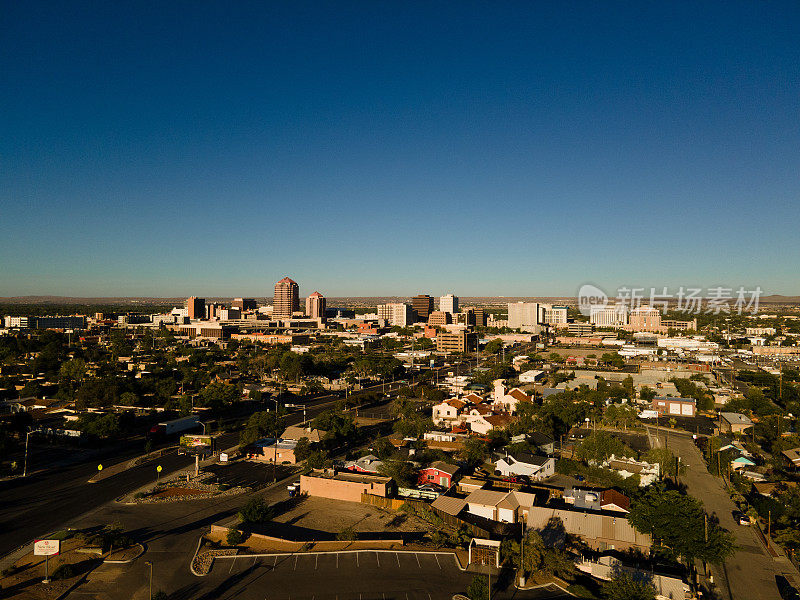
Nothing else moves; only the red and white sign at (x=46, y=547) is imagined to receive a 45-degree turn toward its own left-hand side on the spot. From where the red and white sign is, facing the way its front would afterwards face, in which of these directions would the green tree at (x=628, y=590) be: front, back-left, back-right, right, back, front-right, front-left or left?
front

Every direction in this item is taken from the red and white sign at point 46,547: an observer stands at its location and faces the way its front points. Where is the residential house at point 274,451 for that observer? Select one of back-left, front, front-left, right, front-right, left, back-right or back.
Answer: back-left

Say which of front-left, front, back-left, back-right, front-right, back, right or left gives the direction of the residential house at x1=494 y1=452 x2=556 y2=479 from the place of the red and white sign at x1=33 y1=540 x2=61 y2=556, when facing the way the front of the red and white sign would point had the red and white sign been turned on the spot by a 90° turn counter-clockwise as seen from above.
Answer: front

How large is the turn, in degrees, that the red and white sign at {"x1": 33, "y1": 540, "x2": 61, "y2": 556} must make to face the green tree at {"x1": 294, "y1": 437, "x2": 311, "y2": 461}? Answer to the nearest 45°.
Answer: approximately 135° to its left

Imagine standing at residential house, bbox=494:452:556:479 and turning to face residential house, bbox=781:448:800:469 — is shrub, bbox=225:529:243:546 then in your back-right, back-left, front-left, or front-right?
back-right

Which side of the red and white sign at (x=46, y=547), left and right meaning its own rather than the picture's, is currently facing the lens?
front

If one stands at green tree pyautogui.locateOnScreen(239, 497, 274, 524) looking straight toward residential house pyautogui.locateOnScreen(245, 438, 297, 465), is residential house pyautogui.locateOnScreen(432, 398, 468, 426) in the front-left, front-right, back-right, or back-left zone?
front-right

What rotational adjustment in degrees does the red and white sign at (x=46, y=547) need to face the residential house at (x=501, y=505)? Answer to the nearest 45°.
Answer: approximately 90° to its left

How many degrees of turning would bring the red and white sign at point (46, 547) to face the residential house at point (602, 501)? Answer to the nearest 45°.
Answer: approximately 90° to its left

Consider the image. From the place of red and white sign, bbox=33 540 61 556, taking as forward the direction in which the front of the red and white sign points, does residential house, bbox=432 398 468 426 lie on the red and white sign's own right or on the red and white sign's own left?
on the red and white sign's own left

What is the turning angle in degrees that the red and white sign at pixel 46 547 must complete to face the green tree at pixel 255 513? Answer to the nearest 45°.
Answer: approximately 90° to its left

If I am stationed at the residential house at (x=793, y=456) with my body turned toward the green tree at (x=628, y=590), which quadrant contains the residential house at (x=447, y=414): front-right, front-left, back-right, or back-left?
front-right

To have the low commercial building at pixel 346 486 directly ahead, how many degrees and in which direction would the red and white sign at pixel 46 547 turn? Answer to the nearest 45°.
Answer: approximately 90° to its left
